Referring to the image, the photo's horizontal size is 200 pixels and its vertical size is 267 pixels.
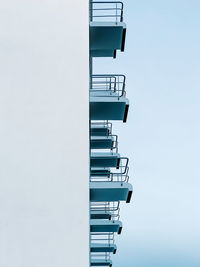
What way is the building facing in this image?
to the viewer's right
